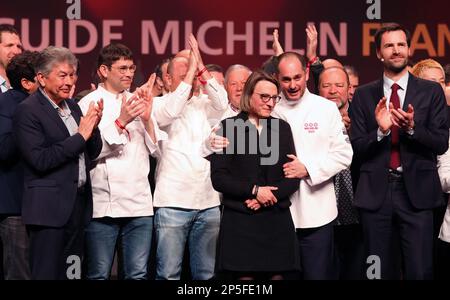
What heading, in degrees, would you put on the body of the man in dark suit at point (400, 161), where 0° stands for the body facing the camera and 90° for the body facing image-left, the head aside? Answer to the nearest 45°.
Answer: approximately 0°

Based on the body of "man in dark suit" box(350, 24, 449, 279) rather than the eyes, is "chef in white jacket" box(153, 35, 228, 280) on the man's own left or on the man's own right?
on the man's own right

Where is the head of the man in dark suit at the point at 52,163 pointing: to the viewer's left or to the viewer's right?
to the viewer's right

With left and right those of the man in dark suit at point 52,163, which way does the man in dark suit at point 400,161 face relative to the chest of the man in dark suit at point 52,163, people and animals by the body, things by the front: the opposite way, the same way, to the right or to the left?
to the right

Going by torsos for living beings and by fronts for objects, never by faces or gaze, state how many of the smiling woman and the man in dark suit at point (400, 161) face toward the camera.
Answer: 2

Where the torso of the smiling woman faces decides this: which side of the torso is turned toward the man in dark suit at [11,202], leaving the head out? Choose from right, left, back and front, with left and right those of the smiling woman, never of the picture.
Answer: right

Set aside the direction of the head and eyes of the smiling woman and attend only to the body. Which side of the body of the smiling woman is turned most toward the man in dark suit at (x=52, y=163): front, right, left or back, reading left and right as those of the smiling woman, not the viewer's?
right
